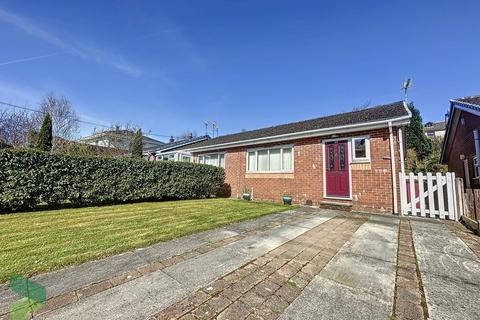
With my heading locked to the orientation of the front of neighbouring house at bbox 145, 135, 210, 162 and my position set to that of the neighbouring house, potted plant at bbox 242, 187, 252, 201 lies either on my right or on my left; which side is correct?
on my left

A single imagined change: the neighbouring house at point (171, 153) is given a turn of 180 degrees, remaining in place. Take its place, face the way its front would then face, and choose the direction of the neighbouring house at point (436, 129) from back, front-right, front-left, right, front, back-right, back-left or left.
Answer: front-right

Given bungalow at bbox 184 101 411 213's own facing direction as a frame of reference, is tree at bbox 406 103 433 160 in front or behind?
behind

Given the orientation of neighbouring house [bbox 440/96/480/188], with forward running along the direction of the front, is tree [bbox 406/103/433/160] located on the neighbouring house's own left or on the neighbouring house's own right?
on the neighbouring house's own right
